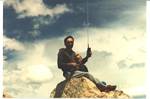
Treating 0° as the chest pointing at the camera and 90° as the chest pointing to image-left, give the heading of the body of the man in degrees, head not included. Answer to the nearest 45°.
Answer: approximately 315°
